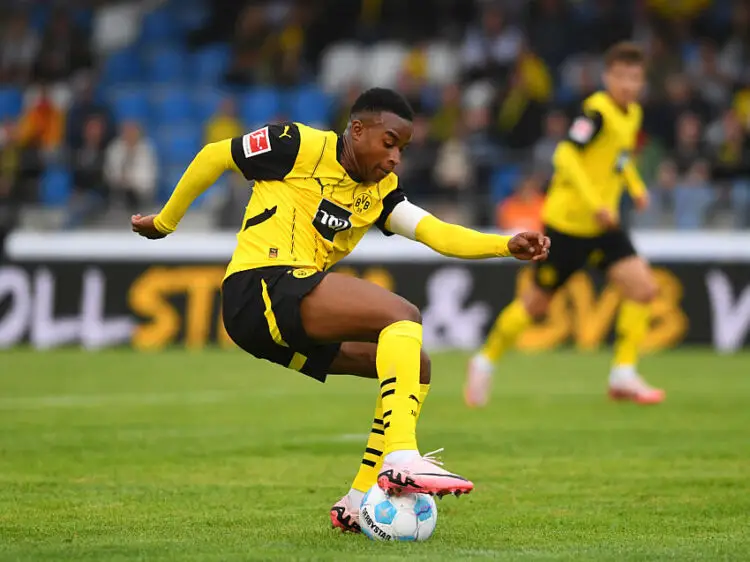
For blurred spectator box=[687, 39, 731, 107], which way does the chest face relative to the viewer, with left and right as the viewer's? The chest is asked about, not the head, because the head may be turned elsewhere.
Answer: facing the viewer

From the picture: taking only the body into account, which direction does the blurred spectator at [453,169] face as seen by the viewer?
toward the camera

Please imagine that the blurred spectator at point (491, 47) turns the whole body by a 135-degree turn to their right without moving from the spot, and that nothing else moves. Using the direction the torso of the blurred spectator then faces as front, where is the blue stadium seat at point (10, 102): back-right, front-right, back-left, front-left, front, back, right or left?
front-left

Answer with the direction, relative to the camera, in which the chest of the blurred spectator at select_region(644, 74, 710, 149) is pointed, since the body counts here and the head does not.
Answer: toward the camera

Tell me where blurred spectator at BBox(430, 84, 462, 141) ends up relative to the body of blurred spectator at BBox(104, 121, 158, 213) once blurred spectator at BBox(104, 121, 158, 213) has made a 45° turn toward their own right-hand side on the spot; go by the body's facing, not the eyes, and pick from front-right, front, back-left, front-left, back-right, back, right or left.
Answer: back-left

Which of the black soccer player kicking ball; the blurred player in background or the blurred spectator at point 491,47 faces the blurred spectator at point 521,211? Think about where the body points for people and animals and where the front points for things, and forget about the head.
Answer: the blurred spectator at point 491,47

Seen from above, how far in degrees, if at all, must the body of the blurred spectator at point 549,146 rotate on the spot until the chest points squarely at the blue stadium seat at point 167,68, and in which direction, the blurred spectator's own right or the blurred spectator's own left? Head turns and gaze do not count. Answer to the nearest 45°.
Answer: approximately 135° to the blurred spectator's own right

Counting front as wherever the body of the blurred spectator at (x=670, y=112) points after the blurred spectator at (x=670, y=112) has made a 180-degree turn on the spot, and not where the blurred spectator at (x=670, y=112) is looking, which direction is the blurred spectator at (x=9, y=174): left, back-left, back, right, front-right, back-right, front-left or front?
left

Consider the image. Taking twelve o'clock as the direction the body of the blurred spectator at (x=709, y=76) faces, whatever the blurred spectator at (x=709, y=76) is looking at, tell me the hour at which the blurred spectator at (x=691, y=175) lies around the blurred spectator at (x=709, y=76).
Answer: the blurred spectator at (x=691, y=175) is roughly at 12 o'clock from the blurred spectator at (x=709, y=76).

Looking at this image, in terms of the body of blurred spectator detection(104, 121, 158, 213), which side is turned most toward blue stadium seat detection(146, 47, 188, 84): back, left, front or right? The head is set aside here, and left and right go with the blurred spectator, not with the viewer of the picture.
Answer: back

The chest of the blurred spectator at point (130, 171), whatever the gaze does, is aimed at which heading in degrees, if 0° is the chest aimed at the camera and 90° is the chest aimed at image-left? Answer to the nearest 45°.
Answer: approximately 0°

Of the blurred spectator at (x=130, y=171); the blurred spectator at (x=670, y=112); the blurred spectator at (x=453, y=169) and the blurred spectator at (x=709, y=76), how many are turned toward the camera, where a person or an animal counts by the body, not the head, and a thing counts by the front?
4

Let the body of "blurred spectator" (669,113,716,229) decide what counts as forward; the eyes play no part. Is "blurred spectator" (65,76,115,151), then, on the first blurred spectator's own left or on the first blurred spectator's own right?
on the first blurred spectator's own right

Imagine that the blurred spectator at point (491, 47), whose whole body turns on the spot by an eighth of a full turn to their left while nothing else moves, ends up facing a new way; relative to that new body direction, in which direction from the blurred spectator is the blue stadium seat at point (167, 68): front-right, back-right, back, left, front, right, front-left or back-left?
back-right

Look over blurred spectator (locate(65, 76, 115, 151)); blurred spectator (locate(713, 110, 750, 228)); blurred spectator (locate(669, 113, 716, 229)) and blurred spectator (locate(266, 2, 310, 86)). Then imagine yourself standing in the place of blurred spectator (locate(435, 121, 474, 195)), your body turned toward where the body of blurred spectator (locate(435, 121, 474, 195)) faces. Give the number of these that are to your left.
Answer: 2

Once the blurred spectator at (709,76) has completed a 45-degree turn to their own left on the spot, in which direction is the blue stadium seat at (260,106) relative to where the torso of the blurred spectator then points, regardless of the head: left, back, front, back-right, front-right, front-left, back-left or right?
back-right

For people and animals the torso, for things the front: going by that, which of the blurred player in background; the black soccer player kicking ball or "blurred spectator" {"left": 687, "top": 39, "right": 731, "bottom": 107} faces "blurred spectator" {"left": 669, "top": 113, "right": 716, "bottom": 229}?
"blurred spectator" {"left": 687, "top": 39, "right": 731, "bottom": 107}
